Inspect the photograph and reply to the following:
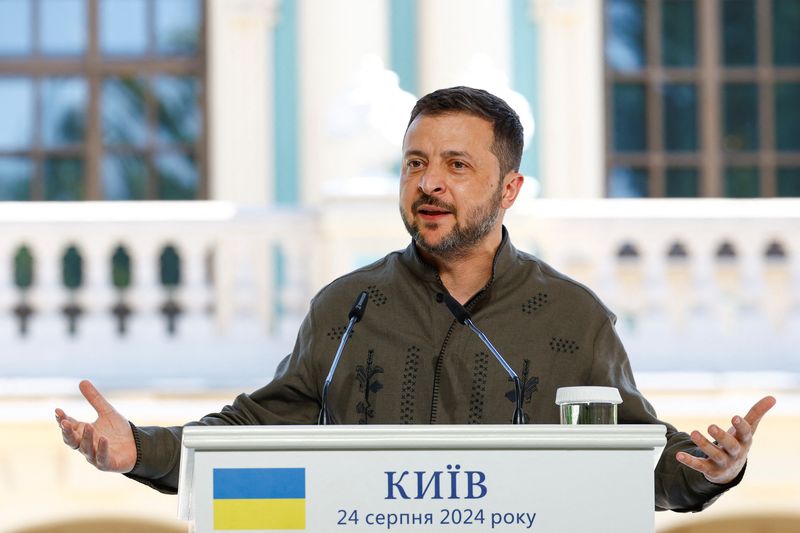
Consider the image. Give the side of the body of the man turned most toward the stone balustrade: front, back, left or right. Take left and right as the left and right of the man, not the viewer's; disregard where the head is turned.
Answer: back

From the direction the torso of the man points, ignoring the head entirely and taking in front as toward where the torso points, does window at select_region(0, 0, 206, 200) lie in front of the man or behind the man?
behind

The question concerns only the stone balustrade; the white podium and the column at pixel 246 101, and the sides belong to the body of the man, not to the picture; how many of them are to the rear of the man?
2

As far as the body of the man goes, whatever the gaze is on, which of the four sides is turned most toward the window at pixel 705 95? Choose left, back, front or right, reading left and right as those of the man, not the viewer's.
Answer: back

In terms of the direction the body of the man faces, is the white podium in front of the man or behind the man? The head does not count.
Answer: in front

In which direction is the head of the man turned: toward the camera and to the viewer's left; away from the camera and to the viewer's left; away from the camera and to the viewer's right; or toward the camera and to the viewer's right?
toward the camera and to the viewer's left

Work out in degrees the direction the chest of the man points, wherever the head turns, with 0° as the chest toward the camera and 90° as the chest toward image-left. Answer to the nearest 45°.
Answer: approximately 0°

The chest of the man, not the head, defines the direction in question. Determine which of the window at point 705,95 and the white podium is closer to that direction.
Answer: the white podium

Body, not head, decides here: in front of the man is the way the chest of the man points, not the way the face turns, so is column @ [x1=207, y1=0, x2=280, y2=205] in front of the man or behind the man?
behind
